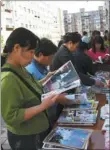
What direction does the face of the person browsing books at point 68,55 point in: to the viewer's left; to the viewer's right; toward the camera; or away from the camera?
to the viewer's right

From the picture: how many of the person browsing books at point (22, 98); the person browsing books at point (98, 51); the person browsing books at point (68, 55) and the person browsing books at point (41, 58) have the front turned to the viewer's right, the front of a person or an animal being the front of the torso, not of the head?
3

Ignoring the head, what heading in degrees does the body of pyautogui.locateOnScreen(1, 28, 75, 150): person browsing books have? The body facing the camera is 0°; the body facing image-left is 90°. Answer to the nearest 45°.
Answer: approximately 270°

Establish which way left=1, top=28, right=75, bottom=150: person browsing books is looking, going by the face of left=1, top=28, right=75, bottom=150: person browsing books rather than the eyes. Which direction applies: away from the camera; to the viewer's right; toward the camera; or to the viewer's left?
to the viewer's right

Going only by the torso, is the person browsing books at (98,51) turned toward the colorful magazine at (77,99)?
yes

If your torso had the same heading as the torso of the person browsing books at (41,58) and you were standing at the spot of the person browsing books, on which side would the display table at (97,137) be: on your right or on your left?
on your right

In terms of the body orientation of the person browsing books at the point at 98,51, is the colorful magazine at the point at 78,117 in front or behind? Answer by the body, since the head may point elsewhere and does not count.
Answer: in front

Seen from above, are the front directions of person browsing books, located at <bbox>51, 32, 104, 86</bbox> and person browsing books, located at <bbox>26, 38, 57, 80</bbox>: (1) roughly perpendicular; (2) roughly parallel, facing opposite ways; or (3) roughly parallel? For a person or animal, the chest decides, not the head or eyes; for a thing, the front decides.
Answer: roughly parallel

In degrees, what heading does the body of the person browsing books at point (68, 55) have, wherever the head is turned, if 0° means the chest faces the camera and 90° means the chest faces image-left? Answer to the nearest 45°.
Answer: approximately 270°

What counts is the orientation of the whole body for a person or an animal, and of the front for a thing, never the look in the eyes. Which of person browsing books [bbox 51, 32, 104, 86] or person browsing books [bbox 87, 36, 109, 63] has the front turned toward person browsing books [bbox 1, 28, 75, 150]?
person browsing books [bbox 87, 36, 109, 63]

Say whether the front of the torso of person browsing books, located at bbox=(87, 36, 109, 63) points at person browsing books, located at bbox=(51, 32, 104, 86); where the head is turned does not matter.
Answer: yes

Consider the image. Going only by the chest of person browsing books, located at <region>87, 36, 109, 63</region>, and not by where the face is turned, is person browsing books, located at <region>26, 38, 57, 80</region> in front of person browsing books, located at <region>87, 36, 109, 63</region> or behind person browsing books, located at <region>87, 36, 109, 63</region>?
in front

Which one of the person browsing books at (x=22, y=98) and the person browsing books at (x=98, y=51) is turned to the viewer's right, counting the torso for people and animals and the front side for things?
the person browsing books at (x=22, y=98)

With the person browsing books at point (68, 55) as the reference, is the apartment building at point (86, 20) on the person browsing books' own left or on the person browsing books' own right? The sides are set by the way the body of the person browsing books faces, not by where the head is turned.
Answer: on the person browsing books' own left
